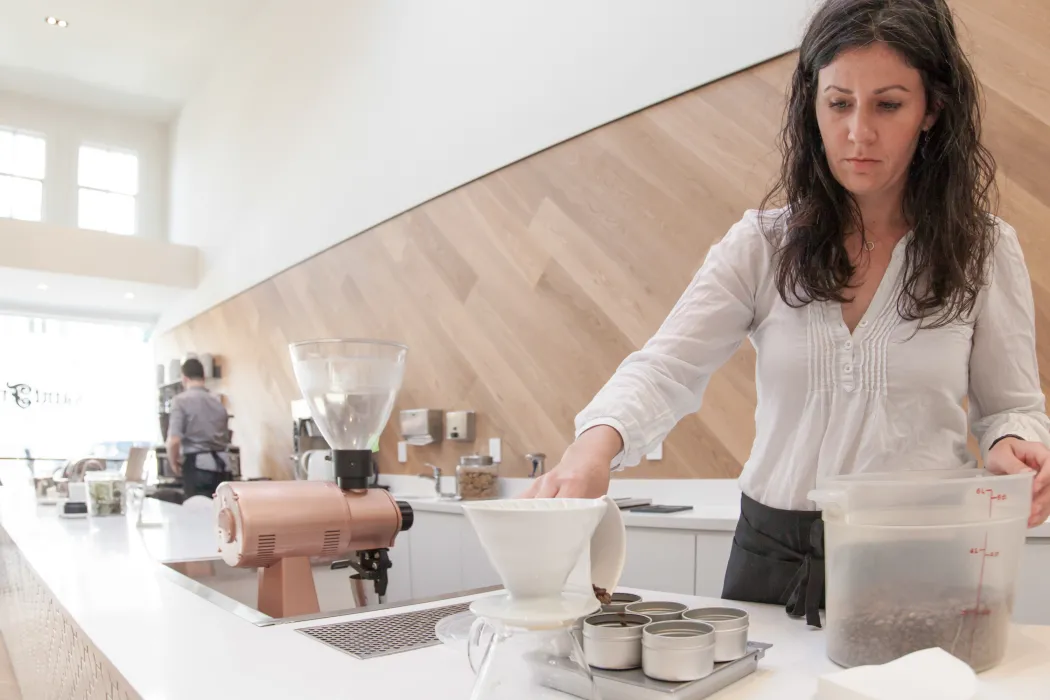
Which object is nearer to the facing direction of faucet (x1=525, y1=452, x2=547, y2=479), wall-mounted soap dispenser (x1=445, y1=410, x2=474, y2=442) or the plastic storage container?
the plastic storage container

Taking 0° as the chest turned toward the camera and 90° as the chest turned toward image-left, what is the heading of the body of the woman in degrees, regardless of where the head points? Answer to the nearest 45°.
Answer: approximately 0°

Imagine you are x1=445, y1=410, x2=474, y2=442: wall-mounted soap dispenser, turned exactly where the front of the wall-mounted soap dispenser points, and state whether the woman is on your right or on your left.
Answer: on your left

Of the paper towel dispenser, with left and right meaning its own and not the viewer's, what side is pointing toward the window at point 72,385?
right

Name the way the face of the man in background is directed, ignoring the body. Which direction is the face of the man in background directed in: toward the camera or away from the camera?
away from the camera
